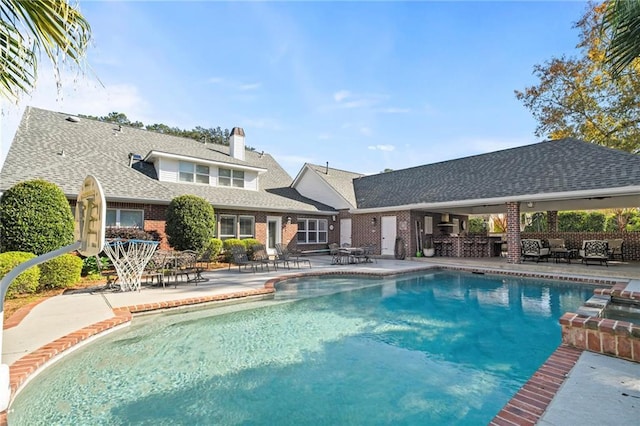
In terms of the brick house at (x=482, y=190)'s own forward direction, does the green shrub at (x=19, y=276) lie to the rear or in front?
in front

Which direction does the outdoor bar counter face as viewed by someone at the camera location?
facing the viewer

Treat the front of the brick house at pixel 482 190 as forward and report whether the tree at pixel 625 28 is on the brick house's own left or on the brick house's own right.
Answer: on the brick house's own left
